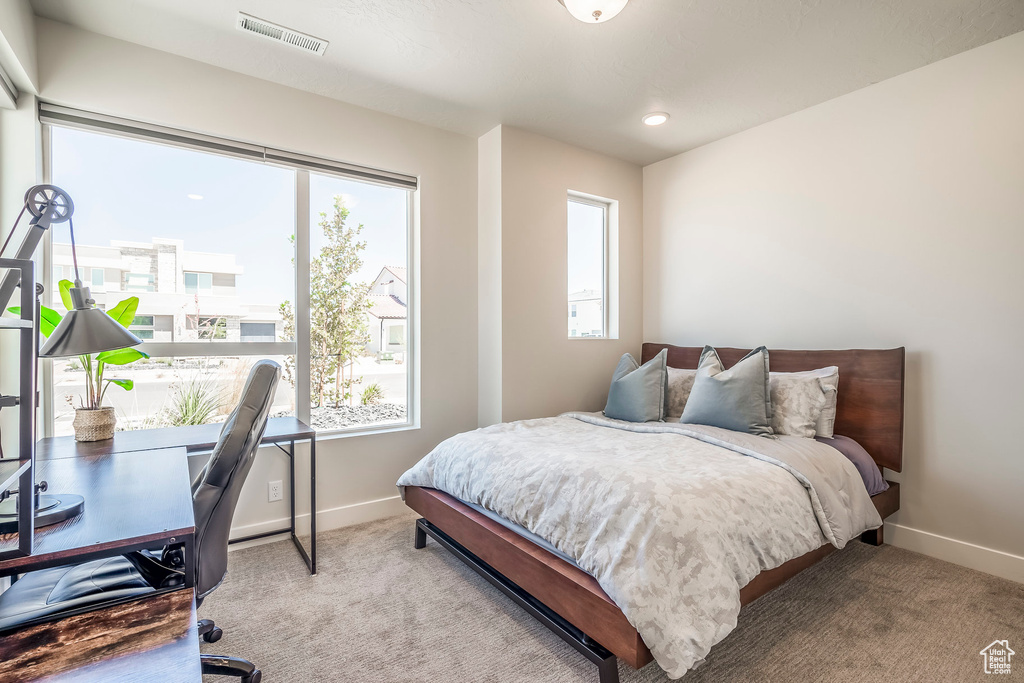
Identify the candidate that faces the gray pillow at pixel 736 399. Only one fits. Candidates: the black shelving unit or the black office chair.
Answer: the black shelving unit

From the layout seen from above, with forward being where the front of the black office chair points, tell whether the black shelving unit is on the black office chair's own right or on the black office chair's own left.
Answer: on the black office chair's own left

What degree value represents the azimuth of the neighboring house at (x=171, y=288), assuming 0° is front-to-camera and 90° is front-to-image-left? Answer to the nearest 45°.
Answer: approximately 0°

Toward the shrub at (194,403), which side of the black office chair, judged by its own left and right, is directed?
right

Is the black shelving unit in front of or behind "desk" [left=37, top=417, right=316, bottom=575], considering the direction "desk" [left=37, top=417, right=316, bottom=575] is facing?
in front

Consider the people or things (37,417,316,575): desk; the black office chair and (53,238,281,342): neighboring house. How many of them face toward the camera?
2

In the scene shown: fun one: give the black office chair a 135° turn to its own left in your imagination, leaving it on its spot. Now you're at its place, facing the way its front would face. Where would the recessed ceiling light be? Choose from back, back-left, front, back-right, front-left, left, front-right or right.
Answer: front-left

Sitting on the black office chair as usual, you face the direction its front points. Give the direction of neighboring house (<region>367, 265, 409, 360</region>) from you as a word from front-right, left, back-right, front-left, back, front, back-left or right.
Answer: back-right

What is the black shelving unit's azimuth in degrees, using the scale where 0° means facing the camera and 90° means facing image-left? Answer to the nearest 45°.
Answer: approximately 270°

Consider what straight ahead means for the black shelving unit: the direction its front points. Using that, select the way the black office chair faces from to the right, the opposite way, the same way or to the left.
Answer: the opposite way

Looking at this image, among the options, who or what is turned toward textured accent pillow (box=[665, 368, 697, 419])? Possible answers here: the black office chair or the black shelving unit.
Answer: the black shelving unit

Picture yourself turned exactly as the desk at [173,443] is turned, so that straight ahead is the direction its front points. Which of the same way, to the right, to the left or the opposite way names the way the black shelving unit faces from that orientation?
to the left

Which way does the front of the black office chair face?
to the viewer's left
